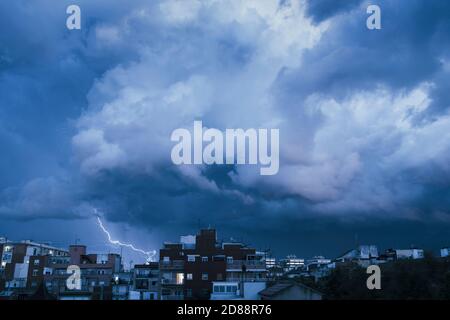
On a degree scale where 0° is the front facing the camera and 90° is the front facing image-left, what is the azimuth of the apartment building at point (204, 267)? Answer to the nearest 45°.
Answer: approximately 0°

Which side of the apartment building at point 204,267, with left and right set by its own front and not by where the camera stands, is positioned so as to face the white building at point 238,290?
front

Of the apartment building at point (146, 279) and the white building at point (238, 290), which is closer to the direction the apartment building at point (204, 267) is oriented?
the white building

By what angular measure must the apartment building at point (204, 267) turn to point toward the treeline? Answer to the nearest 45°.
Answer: approximately 45° to its left
